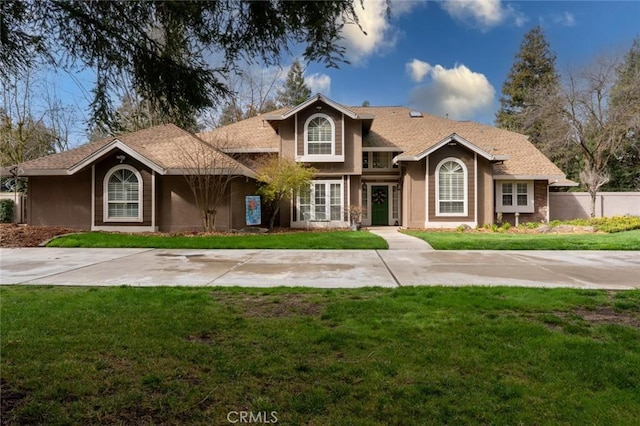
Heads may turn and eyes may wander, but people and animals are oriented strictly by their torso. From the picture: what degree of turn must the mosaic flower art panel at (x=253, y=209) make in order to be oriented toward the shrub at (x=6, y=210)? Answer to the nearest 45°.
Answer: approximately 90° to its right

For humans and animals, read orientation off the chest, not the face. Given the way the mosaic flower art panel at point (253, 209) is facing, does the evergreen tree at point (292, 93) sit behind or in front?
behind

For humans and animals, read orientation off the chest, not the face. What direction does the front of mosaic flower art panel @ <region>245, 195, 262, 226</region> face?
toward the camera

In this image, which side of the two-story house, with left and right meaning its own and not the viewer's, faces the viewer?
front

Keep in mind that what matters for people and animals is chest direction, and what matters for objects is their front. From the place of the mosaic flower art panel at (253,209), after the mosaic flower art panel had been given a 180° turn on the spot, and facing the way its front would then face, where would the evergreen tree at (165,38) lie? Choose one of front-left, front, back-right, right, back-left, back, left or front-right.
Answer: back

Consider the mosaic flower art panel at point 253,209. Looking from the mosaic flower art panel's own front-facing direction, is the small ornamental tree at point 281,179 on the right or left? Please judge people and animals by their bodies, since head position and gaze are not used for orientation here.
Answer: on its left

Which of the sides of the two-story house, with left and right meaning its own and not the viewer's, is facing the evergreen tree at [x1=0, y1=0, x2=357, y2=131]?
front

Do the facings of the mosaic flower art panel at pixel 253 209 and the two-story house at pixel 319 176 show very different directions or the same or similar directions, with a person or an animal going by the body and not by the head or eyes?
same or similar directions

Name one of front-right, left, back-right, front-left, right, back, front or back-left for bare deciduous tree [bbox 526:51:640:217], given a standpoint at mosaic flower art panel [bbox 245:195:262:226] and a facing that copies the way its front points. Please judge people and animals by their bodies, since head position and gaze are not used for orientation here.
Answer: left

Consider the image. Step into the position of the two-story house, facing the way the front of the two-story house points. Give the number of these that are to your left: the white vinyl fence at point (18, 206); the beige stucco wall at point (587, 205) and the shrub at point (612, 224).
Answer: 2

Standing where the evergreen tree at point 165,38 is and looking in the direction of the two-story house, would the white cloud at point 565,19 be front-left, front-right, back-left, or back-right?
front-right

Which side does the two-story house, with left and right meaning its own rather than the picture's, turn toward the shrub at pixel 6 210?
right
